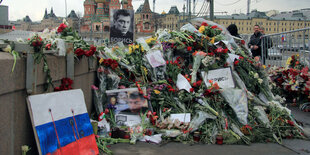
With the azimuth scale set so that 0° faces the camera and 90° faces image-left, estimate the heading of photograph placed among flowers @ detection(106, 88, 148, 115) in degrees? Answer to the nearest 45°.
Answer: approximately 0°

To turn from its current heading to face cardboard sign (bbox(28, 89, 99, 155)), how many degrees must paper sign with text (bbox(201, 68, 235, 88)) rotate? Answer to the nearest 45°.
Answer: approximately 45° to its right

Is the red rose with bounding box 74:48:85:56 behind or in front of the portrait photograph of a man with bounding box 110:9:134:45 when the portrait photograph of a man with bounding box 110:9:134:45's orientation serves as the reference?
in front

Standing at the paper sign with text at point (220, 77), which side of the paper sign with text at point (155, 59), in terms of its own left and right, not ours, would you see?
left

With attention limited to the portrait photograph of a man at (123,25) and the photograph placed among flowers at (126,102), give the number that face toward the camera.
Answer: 2

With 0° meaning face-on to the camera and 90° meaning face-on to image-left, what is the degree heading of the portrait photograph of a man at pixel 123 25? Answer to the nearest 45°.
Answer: approximately 0°

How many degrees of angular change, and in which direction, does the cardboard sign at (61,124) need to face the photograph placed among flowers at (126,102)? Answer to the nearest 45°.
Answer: approximately 135° to its left

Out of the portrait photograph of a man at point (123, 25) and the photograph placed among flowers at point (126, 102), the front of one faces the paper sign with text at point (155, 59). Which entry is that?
the portrait photograph of a man
